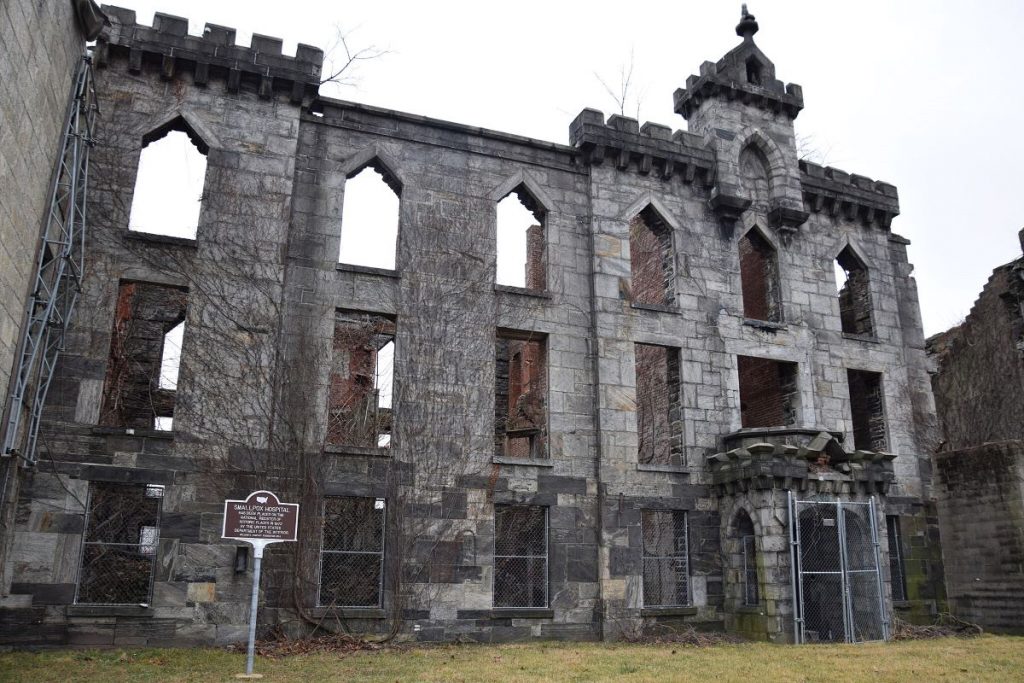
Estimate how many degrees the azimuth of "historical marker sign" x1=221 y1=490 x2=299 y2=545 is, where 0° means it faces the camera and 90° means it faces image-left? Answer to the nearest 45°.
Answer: approximately 0°

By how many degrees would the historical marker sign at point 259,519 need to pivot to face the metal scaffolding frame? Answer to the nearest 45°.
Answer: approximately 135° to its right

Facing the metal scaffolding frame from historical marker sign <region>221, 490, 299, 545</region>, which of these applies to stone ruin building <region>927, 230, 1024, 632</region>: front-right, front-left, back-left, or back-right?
back-right

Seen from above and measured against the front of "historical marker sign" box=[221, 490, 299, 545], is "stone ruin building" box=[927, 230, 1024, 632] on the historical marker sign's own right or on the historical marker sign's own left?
on the historical marker sign's own left
